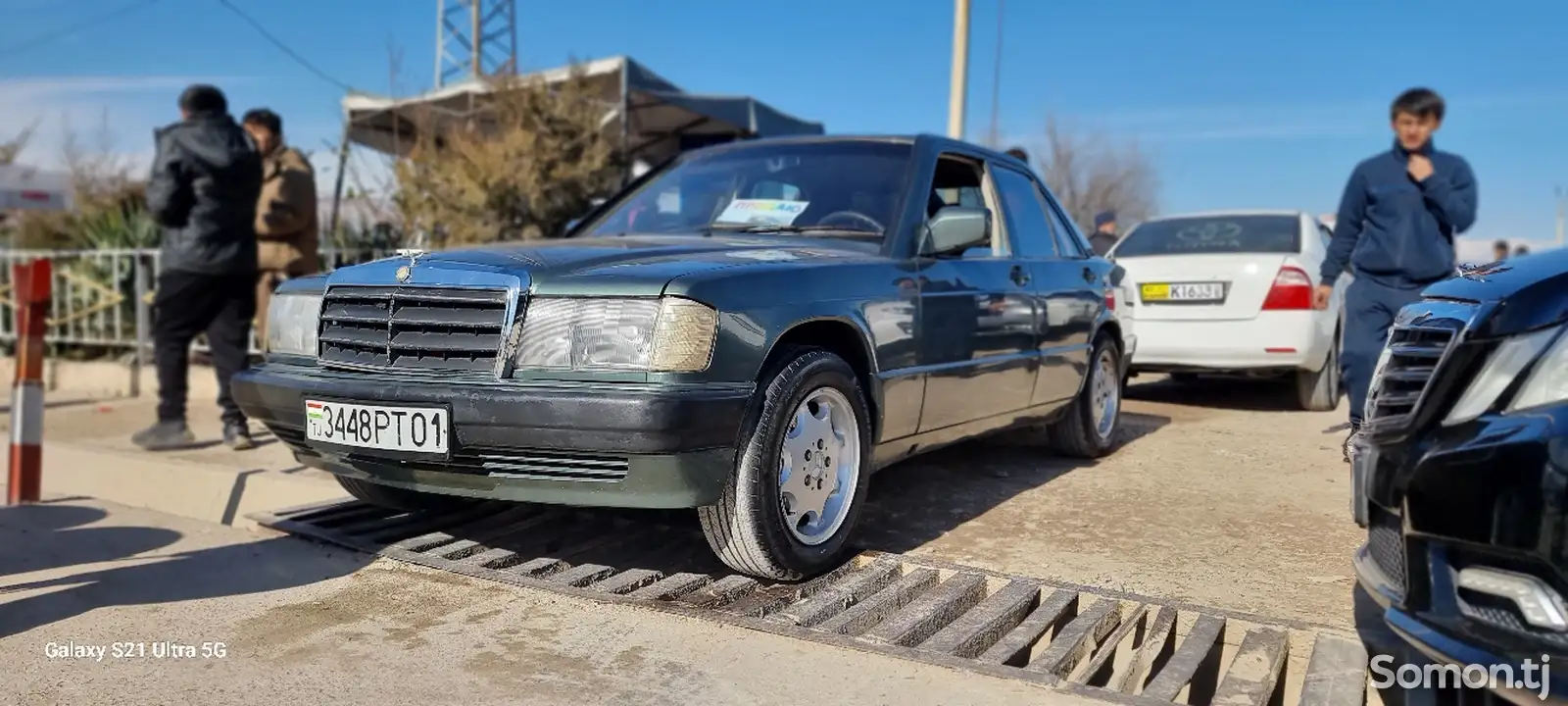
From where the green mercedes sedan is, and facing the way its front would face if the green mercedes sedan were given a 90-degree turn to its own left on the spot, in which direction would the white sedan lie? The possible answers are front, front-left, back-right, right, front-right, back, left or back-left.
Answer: left

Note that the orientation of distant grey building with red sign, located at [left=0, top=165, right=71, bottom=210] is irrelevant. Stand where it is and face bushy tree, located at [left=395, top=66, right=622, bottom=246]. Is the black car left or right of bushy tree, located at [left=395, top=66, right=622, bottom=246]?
right

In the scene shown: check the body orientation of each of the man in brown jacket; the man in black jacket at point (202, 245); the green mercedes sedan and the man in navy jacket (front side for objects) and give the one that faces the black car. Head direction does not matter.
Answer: the man in navy jacket

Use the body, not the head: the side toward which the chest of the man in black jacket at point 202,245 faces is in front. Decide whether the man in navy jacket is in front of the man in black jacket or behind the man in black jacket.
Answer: behind

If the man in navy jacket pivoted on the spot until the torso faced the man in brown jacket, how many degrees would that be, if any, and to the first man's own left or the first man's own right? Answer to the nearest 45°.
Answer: approximately 90° to the first man's own right

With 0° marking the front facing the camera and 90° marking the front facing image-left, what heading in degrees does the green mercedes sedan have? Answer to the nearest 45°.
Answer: approximately 45°

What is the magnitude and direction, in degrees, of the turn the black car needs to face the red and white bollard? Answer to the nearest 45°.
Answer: approximately 45° to its right

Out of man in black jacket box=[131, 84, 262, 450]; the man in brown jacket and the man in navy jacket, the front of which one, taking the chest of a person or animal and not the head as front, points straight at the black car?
the man in navy jacket
